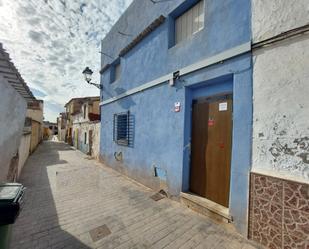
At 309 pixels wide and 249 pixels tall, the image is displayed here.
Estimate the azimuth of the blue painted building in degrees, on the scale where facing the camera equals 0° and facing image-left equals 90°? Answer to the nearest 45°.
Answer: approximately 45°

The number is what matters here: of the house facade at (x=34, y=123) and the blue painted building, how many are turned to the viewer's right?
1

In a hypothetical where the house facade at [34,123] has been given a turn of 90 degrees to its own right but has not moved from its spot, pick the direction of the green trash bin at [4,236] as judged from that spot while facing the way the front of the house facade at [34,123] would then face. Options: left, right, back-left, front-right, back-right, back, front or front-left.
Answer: front

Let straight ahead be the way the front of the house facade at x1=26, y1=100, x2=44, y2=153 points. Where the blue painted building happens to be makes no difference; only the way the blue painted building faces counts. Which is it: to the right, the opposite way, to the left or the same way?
the opposite way

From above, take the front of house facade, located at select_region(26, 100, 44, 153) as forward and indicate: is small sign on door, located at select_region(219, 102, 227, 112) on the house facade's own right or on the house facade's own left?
on the house facade's own right

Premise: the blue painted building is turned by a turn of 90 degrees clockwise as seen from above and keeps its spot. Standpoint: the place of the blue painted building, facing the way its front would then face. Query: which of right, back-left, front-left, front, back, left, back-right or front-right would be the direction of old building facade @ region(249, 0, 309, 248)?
back

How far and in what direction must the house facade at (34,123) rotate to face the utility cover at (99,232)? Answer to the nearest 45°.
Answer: approximately 90° to its right

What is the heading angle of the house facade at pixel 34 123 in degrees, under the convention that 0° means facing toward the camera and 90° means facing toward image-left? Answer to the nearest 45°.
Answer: approximately 270°

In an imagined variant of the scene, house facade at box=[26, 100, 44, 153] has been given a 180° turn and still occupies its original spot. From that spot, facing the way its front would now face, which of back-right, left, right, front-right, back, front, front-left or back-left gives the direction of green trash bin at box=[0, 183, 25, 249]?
left

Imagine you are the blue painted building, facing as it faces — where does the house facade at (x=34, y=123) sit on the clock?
The house facade is roughly at 3 o'clock from the blue painted building.

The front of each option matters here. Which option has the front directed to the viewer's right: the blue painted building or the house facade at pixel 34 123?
the house facade

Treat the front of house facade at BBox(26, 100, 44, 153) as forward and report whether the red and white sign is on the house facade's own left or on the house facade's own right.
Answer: on the house facade's own right

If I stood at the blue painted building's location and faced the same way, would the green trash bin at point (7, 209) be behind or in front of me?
in front
